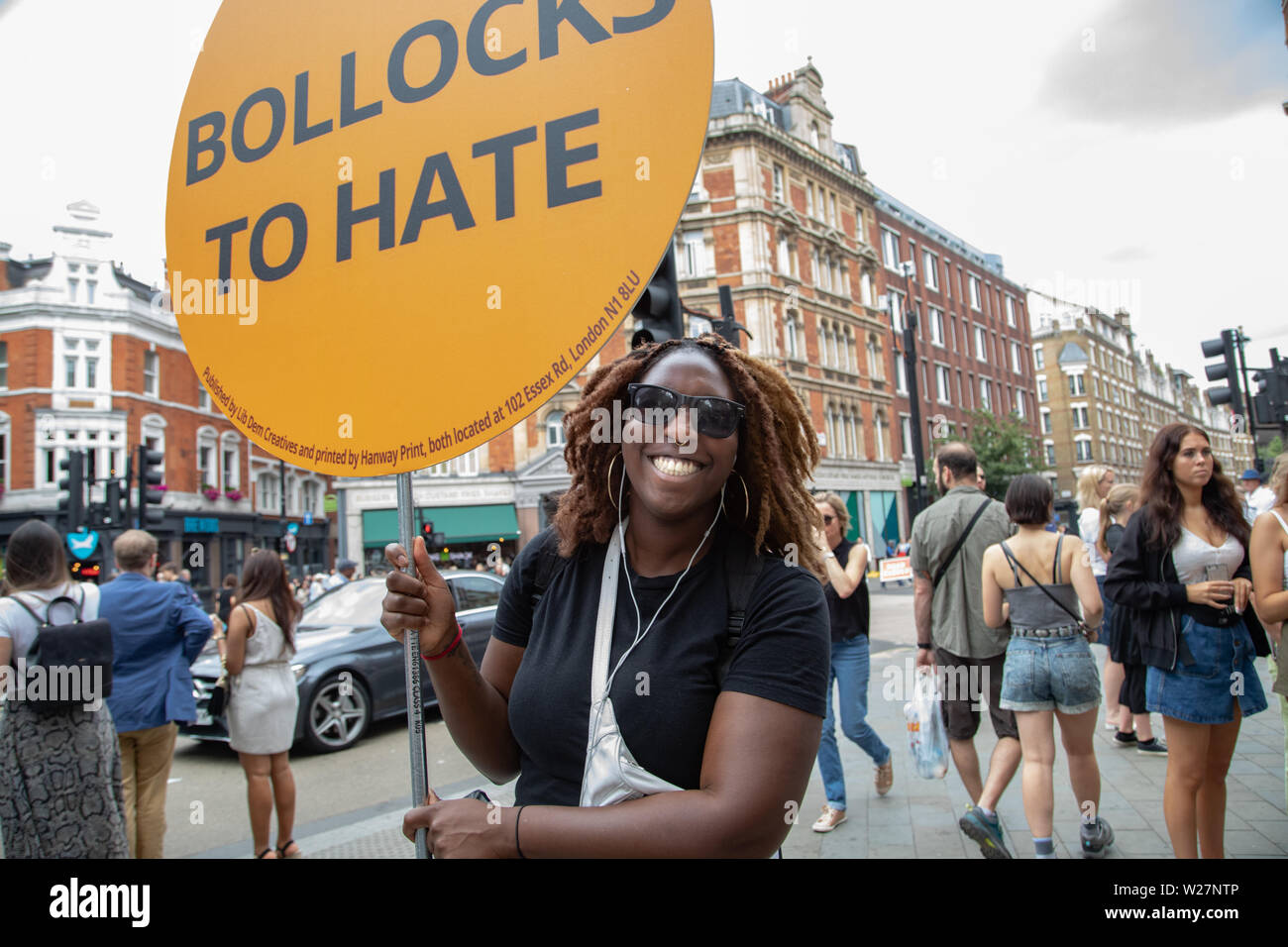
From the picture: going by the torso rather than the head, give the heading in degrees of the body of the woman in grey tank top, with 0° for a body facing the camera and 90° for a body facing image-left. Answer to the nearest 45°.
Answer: approximately 180°

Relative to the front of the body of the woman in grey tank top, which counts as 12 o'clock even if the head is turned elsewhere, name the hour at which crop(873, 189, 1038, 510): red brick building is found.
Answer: The red brick building is roughly at 12 o'clock from the woman in grey tank top.

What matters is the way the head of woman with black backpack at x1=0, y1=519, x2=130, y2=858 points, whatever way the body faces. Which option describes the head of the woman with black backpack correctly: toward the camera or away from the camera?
away from the camera

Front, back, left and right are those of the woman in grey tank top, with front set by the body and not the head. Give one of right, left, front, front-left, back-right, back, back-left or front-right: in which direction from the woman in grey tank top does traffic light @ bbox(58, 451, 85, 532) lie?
left

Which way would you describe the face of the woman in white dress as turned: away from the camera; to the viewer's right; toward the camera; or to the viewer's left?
away from the camera
